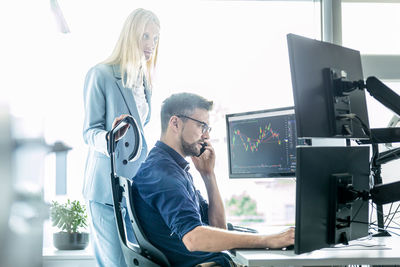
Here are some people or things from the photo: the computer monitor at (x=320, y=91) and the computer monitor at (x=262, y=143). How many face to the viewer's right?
0

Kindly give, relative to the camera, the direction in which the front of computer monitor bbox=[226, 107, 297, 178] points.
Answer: facing the viewer and to the left of the viewer

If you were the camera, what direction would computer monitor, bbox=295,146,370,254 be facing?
facing away from the viewer and to the left of the viewer

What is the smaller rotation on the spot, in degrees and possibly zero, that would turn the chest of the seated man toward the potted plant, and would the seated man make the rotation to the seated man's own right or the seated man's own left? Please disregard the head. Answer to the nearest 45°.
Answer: approximately 135° to the seated man's own left

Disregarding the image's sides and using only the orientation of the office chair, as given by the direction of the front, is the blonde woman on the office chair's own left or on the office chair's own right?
on the office chair's own left

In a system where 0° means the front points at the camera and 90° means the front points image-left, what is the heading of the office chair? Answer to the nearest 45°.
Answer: approximately 270°

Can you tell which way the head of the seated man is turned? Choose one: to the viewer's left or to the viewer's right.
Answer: to the viewer's right

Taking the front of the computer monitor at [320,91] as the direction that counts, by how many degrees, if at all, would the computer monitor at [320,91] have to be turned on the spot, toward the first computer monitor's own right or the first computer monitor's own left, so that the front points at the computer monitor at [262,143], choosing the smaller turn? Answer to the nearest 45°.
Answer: approximately 45° to the first computer monitor's own right

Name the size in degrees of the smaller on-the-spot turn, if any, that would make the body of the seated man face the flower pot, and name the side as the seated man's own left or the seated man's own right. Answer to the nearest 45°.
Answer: approximately 135° to the seated man's own left

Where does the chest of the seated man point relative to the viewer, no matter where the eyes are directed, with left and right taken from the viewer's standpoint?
facing to the right of the viewer

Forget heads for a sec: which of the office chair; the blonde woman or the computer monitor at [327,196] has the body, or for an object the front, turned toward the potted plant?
the computer monitor

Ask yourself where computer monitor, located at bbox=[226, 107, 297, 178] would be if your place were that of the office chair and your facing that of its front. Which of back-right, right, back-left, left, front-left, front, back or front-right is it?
front-left

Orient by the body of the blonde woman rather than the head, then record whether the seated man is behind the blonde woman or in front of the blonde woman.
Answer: in front

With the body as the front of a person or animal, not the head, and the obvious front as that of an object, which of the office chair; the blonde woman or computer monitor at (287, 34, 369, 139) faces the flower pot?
the computer monitor
